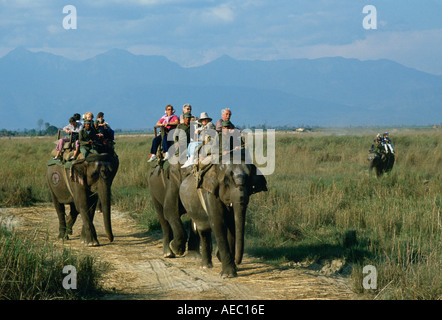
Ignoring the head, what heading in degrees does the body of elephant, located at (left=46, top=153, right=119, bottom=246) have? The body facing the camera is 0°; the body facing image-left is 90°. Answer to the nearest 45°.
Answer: approximately 315°

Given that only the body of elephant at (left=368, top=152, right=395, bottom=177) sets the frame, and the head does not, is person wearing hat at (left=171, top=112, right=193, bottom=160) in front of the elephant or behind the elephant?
in front

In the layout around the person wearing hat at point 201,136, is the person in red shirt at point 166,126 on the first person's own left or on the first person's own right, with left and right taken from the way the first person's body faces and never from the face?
on the first person's own right

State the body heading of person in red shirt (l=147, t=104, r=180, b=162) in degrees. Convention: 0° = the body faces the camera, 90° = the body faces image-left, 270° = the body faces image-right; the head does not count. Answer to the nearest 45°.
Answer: approximately 45°

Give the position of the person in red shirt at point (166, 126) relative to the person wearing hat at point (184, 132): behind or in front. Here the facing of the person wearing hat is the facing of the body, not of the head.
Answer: behind

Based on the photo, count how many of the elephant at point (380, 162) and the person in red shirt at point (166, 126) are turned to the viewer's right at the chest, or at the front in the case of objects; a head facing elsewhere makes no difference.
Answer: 0

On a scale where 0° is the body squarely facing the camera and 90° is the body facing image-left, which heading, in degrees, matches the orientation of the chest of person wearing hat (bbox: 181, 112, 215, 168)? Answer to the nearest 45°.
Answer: approximately 45°
